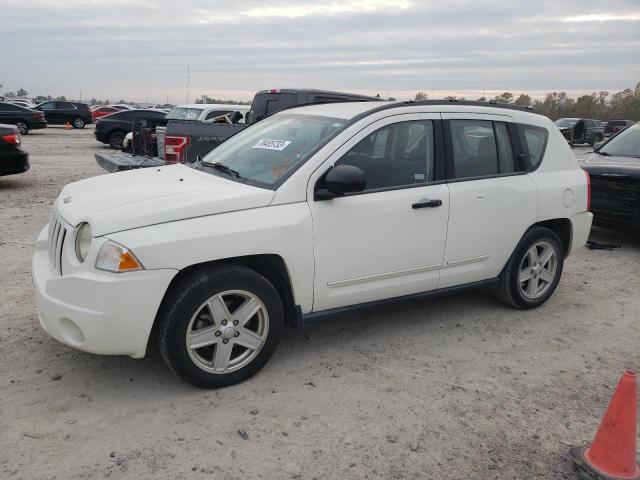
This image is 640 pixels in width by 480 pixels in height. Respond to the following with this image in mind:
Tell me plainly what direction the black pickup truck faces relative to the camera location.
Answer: facing away from the viewer and to the right of the viewer

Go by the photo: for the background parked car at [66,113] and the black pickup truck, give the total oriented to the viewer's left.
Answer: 1

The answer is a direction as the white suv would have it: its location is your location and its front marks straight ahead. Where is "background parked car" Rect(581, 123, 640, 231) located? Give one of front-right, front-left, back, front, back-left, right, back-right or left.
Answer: back

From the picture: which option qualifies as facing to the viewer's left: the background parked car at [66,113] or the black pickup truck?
the background parked car

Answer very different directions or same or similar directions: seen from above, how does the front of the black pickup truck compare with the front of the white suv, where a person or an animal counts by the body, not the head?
very different directions

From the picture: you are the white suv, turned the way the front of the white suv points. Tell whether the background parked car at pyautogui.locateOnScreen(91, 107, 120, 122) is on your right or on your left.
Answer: on your right

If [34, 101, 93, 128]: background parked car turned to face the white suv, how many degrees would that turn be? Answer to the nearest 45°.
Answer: approximately 90° to its left

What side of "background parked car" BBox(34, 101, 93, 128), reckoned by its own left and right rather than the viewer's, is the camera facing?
left

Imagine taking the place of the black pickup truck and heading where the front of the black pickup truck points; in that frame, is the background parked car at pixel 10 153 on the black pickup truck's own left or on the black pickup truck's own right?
on the black pickup truck's own left

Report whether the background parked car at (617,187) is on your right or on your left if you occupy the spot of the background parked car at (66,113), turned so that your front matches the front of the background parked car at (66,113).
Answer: on your left
